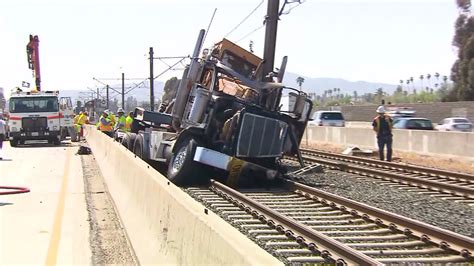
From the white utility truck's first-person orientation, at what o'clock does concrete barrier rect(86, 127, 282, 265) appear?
The concrete barrier is roughly at 12 o'clock from the white utility truck.

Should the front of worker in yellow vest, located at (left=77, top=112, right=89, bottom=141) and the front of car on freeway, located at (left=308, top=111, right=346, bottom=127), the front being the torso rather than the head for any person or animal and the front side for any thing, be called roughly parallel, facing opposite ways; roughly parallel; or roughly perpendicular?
roughly perpendicular

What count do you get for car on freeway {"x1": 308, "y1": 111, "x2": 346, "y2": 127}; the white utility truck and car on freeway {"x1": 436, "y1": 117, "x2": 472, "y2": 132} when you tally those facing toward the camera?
1

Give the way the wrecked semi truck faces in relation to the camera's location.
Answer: facing the viewer and to the right of the viewer

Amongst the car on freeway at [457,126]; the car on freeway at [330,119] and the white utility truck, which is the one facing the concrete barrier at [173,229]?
the white utility truck

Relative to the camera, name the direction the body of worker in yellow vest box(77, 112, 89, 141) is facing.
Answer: to the viewer's right

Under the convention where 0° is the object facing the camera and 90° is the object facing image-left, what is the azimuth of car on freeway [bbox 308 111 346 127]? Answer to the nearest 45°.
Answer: approximately 135°

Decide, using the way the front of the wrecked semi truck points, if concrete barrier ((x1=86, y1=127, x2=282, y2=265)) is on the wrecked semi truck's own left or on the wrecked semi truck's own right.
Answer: on the wrecked semi truck's own right

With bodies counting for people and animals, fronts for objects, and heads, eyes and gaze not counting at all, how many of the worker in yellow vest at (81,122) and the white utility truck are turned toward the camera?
1

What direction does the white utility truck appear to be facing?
toward the camera

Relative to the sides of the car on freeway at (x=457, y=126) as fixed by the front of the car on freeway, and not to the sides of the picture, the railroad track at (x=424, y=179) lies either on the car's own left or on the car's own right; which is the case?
on the car's own left

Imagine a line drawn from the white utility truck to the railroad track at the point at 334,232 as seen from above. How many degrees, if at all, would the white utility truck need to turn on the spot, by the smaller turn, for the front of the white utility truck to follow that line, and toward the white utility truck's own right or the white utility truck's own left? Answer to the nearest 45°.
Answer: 0° — it already faces it

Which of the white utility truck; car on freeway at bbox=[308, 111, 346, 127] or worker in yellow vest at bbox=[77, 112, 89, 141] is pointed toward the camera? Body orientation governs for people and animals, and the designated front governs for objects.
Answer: the white utility truck
